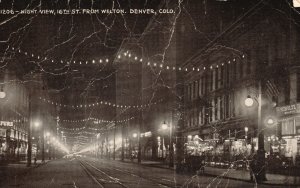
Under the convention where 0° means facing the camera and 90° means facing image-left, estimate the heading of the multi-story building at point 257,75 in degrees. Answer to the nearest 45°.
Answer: approximately 45°
